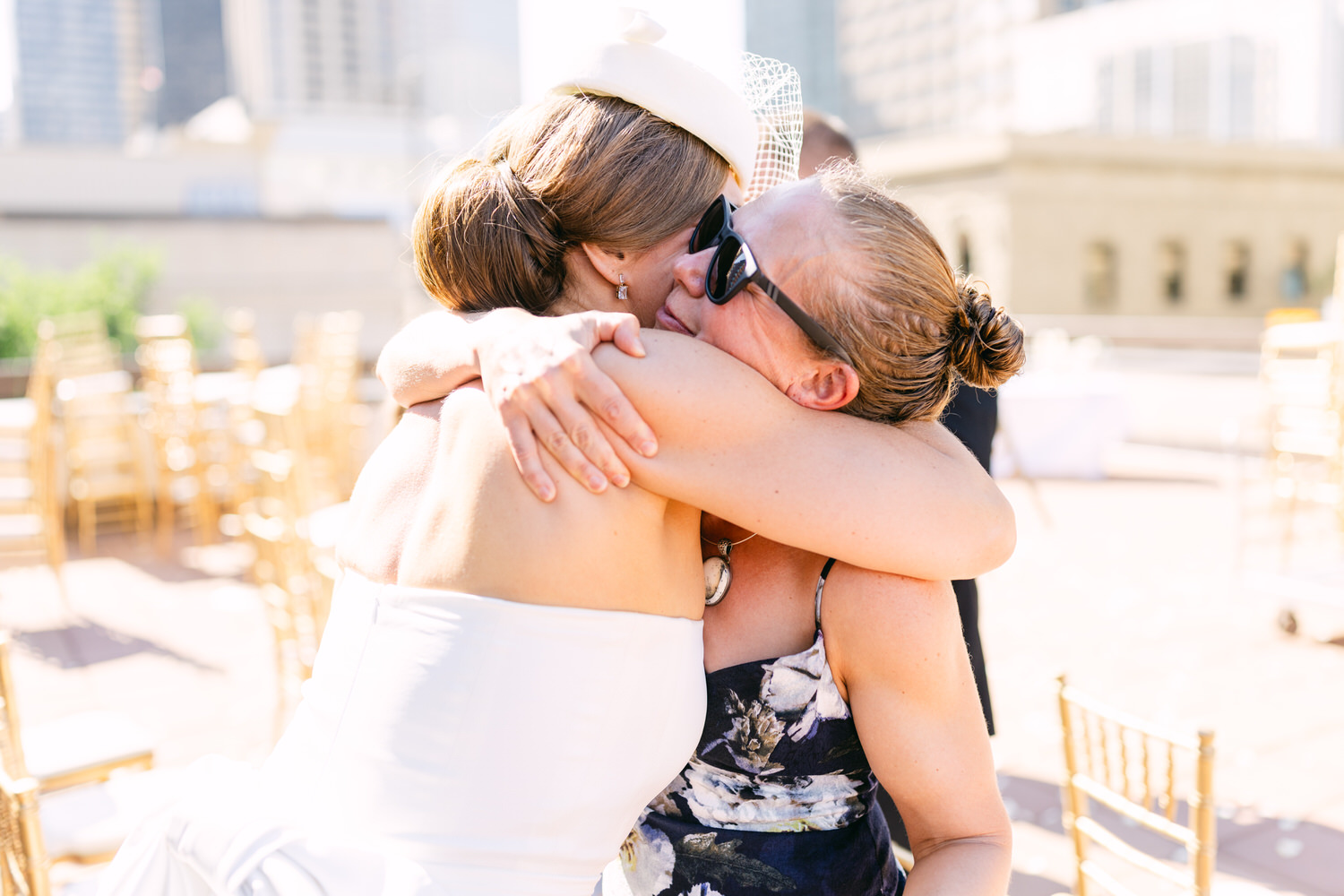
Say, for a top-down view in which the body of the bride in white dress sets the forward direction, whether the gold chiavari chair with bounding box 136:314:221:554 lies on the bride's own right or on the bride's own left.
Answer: on the bride's own left

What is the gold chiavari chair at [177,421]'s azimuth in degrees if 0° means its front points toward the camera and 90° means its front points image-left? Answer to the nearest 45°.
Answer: approximately 225°

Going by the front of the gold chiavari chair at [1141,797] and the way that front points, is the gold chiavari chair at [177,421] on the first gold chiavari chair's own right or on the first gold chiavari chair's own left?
on the first gold chiavari chair's own left

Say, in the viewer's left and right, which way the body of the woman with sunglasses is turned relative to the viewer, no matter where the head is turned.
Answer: facing the viewer and to the left of the viewer

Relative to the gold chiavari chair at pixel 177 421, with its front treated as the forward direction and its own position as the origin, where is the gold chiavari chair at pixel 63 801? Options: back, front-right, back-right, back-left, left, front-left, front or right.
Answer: back-right

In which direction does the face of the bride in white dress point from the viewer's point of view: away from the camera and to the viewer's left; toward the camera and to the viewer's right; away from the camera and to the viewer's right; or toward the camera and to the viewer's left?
away from the camera and to the viewer's right

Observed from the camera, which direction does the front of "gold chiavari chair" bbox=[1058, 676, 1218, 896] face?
facing away from the viewer and to the right of the viewer

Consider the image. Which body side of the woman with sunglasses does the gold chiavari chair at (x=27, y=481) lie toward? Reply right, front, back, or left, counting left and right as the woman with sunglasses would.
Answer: right
